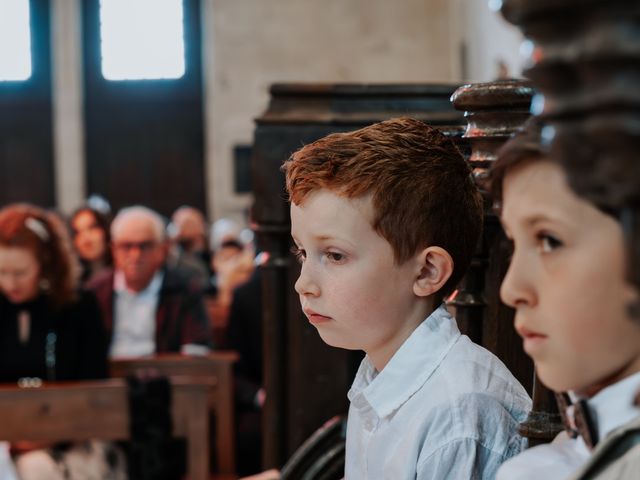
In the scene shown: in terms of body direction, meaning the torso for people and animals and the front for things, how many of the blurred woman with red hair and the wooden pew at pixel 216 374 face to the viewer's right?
0

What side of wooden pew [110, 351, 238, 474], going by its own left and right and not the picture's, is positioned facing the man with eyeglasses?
back

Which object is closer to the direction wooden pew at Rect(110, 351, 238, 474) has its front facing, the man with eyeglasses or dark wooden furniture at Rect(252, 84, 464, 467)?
the dark wooden furniture

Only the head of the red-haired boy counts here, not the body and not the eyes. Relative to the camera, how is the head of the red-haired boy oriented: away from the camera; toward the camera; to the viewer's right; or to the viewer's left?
to the viewer's left

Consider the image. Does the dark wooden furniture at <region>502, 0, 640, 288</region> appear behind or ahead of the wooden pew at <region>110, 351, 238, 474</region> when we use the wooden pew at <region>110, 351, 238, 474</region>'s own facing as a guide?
ahead

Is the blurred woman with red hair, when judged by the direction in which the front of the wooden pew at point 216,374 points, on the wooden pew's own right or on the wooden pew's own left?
on the wooden pew's own right

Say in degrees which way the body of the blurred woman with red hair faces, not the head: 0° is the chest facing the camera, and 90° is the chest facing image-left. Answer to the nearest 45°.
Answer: approximately 45°

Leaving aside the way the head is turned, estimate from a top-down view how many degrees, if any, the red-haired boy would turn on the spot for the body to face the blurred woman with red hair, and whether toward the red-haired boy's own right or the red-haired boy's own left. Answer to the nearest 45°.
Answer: approximately 90° to the red-haired boy's own right
